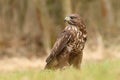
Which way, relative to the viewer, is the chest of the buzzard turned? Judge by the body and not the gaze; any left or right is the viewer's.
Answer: facing the viewer and to the right of the viewer
